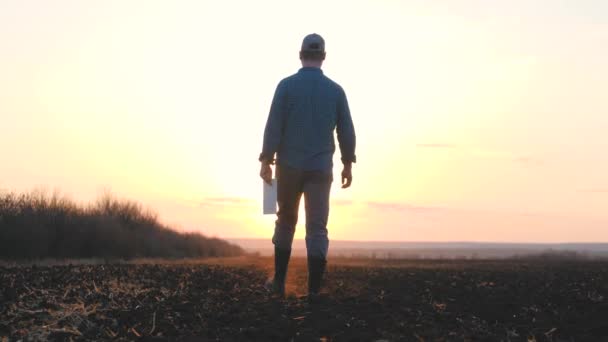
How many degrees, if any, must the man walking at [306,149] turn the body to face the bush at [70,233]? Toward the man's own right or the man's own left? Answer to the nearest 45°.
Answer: approximately 45° to the man's own left

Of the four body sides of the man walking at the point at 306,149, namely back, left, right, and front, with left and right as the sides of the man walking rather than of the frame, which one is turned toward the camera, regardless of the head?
back
